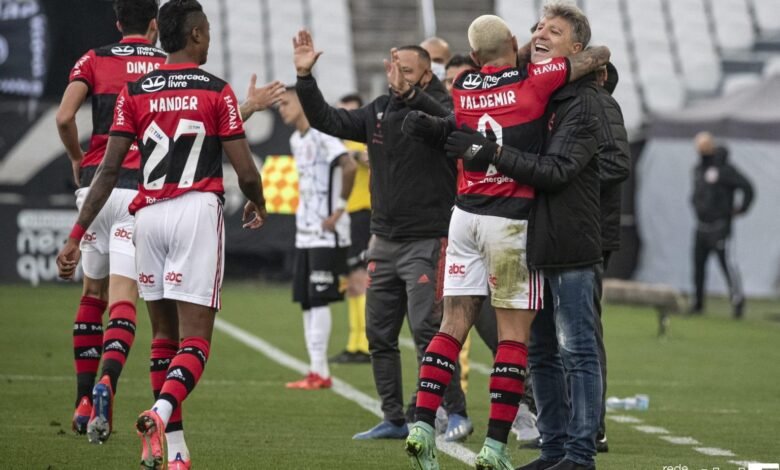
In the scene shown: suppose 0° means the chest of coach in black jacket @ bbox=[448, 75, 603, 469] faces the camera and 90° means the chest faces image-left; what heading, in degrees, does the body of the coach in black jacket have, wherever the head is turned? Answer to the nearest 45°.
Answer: approximately 90°

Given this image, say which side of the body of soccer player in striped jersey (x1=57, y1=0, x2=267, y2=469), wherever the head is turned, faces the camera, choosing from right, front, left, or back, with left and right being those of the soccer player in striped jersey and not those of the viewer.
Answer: back

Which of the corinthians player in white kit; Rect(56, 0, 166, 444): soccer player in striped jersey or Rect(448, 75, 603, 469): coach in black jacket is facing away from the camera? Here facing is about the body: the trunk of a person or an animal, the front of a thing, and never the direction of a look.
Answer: the soccer player in striped jersey

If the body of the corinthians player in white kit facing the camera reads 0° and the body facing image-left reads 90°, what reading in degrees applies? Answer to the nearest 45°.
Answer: approximately 45°

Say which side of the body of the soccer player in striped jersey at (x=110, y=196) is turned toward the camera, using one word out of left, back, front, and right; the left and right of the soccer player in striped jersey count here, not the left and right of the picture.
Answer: back

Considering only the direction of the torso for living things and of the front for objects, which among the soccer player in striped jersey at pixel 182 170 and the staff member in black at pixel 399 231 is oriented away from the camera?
the soccer player in striped jersey

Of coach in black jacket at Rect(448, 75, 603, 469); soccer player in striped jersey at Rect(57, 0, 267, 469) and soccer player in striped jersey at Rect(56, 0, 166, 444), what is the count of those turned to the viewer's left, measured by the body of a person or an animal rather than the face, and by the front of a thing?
1

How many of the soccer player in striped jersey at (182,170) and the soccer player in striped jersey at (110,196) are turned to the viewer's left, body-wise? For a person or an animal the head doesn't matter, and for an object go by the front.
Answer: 0

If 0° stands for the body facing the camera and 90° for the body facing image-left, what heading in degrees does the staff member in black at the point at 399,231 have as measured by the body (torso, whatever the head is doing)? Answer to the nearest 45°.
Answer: approximately 45°

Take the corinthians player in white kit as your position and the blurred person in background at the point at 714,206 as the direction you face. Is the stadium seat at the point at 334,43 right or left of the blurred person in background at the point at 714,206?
left

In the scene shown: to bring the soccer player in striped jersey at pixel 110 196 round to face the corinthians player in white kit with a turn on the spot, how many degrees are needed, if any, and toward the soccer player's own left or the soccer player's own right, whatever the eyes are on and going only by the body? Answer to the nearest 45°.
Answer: approximately 45° to the soccer player's own right

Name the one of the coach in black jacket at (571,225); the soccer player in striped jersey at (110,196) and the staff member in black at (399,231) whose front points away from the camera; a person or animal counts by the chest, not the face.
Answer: the soccer player in striped jersey

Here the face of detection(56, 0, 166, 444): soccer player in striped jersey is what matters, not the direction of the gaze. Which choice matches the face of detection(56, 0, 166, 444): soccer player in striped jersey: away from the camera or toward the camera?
away from the camera

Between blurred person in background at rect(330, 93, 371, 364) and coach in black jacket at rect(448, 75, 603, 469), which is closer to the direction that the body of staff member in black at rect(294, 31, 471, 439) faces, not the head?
the coach in black jacket

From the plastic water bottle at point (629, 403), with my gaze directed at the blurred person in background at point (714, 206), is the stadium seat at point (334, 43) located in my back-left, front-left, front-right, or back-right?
front-left

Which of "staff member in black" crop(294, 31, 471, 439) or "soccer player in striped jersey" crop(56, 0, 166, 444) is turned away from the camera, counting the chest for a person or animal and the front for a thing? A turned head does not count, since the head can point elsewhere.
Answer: the soccer player in striped jersey
